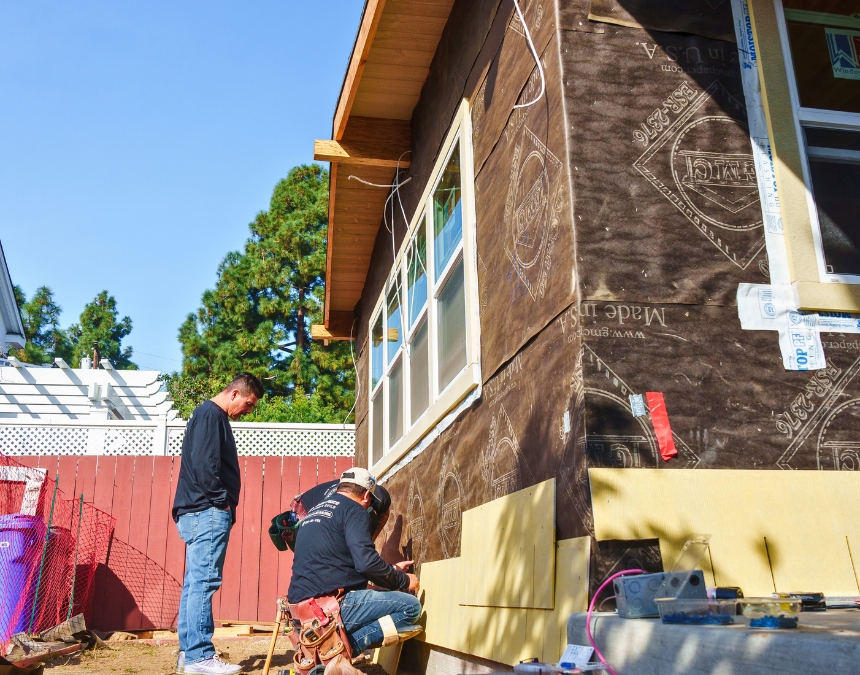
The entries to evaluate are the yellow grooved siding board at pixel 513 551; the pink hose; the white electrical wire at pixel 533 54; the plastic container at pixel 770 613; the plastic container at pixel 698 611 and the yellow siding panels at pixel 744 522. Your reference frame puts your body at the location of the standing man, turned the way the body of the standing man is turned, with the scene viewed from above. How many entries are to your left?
0

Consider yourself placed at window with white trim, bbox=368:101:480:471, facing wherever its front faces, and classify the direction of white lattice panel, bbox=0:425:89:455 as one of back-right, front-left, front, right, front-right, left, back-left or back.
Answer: front-right

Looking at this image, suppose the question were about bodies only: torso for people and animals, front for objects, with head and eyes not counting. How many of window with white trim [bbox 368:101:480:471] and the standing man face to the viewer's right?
1

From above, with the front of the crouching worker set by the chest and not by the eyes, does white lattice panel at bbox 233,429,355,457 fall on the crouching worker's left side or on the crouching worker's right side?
on the crouching worker's left side

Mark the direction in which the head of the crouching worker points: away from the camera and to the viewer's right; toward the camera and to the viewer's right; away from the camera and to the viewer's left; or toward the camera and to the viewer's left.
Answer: away from the camera and to the viewer's right

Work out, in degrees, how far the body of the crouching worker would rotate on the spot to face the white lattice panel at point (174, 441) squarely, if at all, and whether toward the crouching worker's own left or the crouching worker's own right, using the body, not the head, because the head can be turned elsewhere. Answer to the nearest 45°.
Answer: approximately 45° to the crouching worker's own left

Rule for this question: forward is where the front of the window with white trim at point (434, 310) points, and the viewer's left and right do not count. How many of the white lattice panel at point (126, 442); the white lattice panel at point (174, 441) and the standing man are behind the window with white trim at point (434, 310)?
0

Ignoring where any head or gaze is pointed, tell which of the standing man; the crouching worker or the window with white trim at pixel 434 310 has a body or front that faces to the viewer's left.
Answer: the window with white trim

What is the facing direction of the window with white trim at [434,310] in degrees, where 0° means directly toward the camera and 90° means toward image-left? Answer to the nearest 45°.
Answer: approximately 90°

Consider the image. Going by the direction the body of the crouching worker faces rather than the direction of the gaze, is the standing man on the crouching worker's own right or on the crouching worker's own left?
on the crouching worker's own left

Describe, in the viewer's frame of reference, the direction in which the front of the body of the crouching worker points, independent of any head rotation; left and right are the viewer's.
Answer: facing away from the viewer and to the right of the viewer

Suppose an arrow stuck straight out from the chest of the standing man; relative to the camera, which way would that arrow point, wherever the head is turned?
to the viewer's right

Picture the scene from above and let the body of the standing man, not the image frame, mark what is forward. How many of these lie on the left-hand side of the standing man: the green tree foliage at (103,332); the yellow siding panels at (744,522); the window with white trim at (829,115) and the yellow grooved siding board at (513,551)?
1

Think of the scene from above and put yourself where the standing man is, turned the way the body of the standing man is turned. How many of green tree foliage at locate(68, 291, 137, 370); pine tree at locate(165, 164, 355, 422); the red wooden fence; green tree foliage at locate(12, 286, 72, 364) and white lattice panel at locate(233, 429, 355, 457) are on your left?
5

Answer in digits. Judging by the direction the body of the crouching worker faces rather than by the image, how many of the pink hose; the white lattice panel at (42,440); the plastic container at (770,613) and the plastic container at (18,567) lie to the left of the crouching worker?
2

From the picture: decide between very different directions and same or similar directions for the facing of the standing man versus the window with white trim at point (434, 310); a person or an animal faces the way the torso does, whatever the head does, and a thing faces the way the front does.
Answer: very different directions
